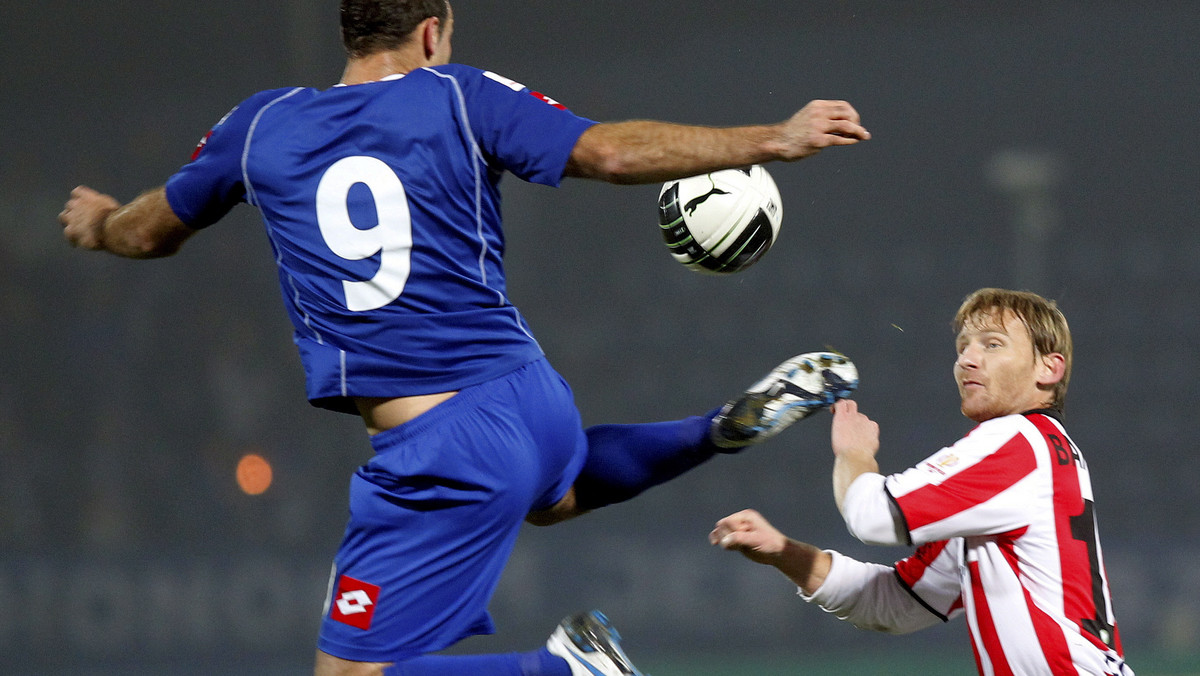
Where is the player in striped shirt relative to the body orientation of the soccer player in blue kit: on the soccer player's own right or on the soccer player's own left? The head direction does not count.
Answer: on the soccer player's own right

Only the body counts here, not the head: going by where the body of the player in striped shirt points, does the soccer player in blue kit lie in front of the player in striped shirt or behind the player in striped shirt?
in front

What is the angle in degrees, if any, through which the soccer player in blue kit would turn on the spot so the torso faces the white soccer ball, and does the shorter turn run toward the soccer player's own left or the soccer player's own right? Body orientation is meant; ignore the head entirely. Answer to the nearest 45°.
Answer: approximately 45° to the soccer player's own right

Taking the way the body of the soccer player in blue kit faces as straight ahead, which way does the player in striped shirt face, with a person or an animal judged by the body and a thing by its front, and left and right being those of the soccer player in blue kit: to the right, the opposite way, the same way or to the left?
to the left

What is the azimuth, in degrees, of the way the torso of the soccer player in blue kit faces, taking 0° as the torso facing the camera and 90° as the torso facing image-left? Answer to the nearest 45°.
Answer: approximately 180°

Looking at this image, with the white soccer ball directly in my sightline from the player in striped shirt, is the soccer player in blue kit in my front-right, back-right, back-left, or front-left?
front-left

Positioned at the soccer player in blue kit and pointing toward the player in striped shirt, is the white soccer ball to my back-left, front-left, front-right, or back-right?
front-left

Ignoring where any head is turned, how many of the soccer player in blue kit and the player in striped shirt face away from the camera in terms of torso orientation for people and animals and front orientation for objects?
1

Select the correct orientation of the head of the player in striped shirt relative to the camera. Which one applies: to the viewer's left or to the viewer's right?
to the viewer's left

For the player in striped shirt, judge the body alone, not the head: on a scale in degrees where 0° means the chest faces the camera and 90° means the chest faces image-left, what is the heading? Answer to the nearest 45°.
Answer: approximately 90°

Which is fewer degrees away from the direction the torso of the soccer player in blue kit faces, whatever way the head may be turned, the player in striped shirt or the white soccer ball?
the white soccer ball
